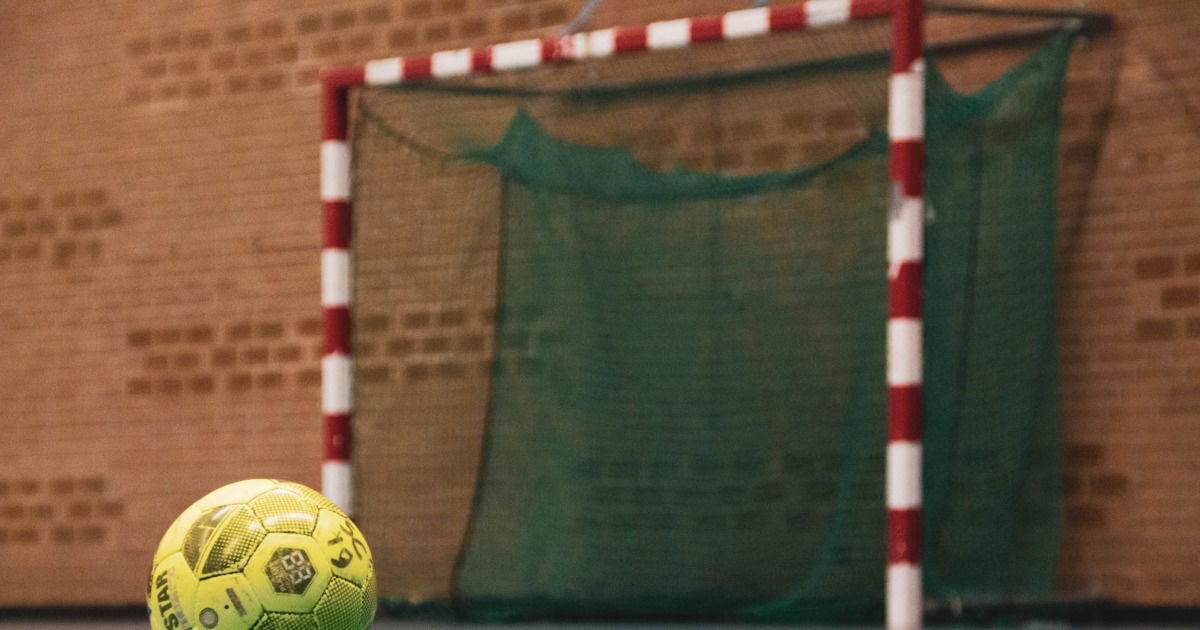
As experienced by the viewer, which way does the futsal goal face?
facing the viewer and to the left of the viewer

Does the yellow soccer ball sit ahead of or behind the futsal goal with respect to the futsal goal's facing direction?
ahead
